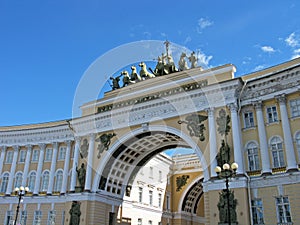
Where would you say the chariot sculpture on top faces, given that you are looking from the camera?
facing the viewer and to the left of the viewer
